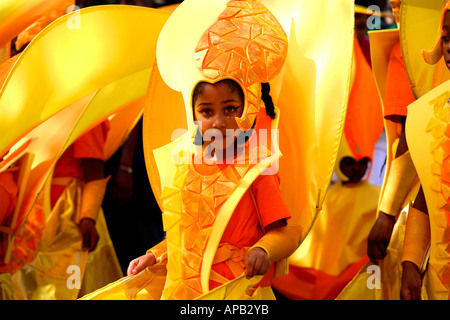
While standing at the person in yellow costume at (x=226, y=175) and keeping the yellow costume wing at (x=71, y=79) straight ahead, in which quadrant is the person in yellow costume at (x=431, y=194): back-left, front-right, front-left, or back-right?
back-right

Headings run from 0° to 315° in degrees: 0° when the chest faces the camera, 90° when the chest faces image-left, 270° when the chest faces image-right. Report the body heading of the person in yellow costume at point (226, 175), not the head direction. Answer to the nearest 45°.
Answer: approximately 45°

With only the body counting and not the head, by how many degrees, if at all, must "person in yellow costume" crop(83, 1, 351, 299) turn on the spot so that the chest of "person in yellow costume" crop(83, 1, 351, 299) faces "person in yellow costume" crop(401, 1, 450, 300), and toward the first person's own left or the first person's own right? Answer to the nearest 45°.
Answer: approximately 135° to the first person's own left

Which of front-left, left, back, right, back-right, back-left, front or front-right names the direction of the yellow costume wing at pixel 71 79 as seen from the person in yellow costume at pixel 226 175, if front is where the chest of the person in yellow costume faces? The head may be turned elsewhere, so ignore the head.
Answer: right

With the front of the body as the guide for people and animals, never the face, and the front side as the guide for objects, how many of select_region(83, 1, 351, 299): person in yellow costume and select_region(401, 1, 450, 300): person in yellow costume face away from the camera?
0
